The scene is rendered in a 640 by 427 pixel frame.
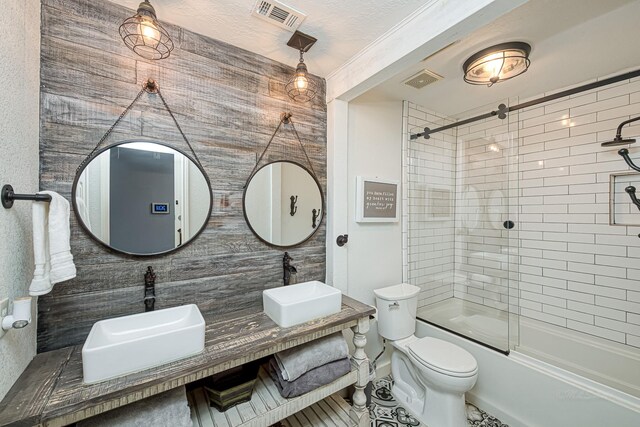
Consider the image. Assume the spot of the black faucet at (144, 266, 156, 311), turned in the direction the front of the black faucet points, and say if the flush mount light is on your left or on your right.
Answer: on your left

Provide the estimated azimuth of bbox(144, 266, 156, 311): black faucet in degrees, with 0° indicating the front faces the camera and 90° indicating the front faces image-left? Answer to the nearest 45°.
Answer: approximately 0°

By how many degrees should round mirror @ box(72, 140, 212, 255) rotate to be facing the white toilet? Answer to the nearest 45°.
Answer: approximately 90° to its left

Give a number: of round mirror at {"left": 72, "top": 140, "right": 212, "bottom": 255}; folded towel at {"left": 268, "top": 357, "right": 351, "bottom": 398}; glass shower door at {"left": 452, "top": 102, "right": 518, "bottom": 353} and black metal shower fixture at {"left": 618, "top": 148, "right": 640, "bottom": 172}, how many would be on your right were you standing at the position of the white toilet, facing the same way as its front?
2

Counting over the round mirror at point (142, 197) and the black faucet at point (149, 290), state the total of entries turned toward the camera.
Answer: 2

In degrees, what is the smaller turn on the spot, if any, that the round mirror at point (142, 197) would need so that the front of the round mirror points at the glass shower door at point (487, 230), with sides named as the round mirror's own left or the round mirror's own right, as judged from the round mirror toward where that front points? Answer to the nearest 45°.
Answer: approximately 90° to the round mirror's own left

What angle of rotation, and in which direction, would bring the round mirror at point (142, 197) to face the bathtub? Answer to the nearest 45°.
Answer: approximately 45° to its left

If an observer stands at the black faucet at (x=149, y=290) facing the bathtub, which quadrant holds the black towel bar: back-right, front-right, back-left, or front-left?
back-right
